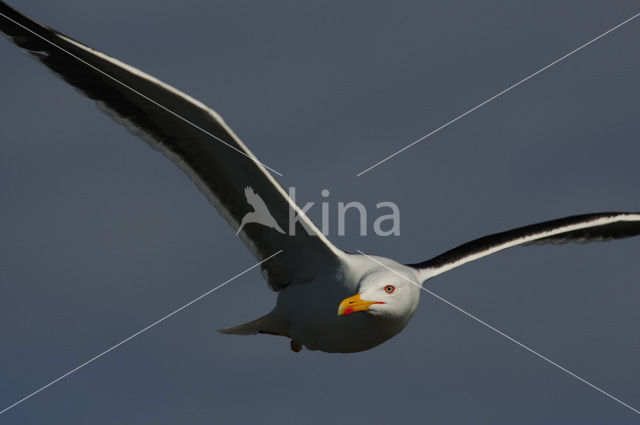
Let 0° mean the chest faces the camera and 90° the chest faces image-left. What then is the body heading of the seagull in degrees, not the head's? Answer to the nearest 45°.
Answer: approximately 315°
